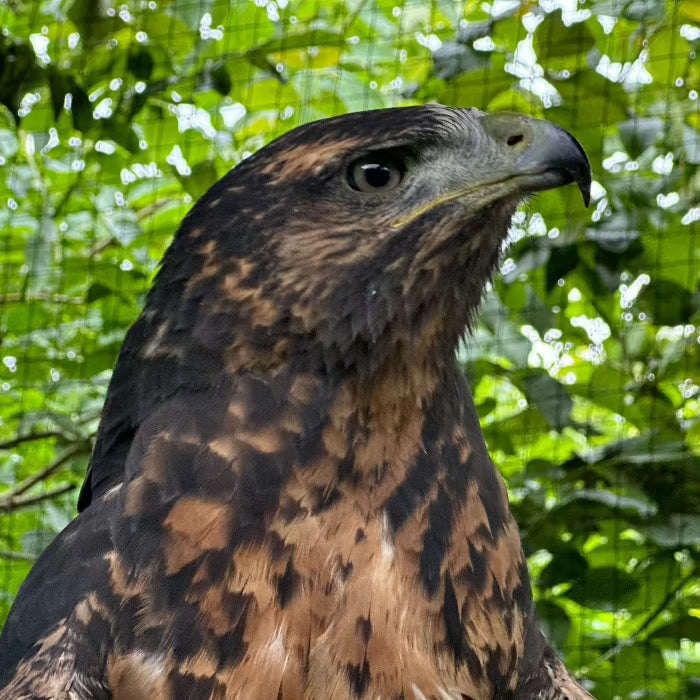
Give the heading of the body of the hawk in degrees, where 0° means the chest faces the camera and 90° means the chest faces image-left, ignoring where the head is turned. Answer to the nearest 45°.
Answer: approximately 315°
